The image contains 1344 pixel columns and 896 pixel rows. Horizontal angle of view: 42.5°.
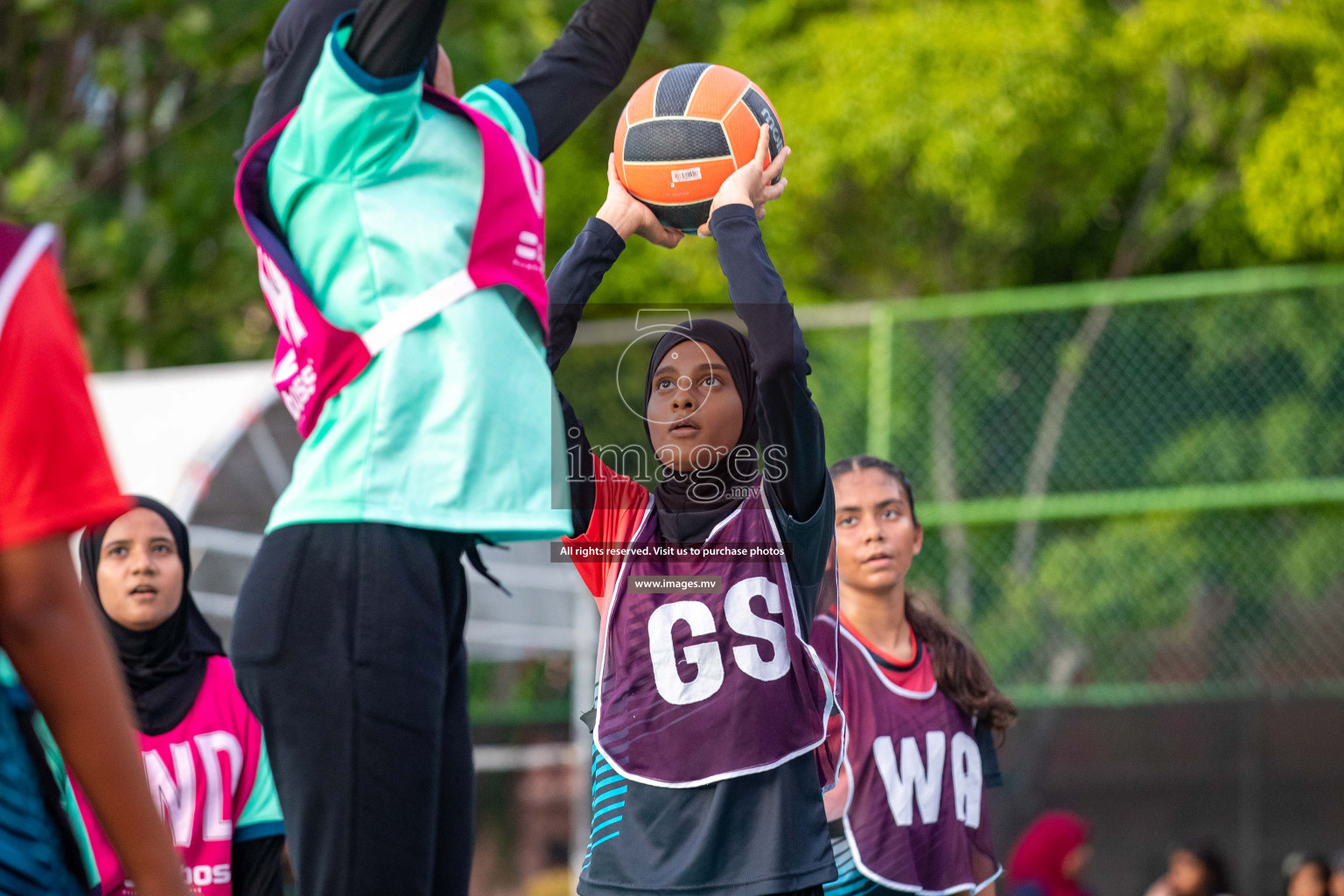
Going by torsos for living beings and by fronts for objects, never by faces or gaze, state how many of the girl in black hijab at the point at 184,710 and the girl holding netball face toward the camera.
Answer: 2

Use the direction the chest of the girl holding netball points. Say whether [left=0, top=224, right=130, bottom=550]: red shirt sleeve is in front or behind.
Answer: in front

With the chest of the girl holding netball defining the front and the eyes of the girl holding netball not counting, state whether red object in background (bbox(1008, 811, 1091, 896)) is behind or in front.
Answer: behind

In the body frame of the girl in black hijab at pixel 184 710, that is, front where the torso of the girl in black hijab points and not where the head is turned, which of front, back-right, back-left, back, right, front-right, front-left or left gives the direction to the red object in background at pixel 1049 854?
back-left

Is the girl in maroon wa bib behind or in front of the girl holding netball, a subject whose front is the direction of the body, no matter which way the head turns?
behind

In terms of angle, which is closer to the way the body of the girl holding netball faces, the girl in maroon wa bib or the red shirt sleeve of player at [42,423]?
the red shirt sleeve of player

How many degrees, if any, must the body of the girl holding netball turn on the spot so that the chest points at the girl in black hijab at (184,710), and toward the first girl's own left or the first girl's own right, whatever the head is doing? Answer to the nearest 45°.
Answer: approximately 135° to the first girl's own right

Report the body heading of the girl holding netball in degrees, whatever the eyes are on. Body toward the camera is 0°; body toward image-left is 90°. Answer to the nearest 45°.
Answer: approximately 0°

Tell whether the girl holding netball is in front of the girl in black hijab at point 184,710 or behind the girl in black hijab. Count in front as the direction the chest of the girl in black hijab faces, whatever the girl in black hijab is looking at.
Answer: in front

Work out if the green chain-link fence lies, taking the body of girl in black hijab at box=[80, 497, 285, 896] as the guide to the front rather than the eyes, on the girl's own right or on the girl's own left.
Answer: on the girl's own left

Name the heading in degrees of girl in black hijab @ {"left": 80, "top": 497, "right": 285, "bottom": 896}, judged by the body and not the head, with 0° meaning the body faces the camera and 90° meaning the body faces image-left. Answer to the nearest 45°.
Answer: approximately 0°
